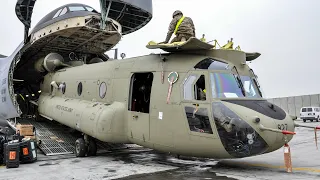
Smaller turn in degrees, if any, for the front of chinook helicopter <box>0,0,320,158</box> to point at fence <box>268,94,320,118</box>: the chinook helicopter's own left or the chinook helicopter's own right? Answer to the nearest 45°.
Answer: approximately 90° to the chinook helicopter's own left

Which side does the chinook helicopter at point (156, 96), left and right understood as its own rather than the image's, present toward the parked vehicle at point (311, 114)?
left

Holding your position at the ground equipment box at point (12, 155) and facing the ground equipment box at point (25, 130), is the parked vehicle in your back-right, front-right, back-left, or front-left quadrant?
front-right

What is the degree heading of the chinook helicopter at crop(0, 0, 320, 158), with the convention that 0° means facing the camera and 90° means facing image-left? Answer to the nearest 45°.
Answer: approximately 315°
